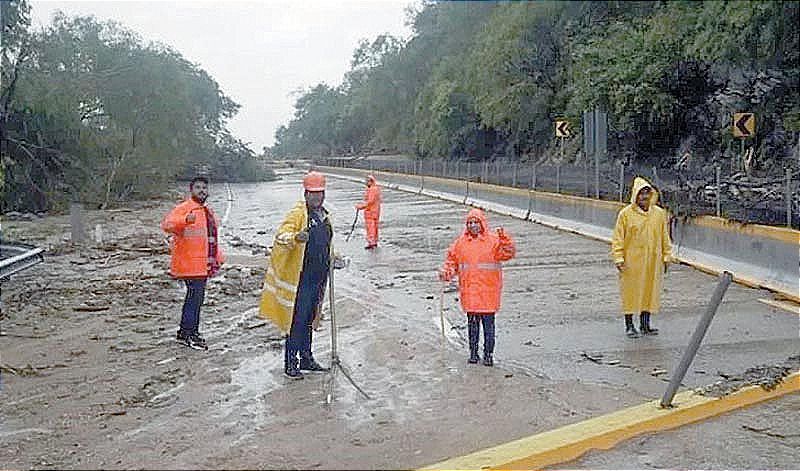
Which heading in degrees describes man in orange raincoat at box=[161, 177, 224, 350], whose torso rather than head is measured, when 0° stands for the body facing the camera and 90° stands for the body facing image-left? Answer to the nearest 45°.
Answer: approximately 315°

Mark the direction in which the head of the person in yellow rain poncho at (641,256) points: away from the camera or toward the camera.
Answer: toward the camera

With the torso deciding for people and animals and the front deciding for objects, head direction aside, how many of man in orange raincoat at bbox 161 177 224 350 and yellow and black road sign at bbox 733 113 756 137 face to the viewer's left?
0

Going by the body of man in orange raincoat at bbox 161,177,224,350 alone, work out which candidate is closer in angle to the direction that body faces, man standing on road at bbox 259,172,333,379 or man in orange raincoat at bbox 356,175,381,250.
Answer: the man standing on road

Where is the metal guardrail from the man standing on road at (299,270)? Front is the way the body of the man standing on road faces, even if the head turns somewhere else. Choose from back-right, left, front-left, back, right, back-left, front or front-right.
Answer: back

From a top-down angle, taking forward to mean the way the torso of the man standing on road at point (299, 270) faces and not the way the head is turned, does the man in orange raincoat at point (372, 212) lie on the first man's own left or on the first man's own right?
on the first man's own left

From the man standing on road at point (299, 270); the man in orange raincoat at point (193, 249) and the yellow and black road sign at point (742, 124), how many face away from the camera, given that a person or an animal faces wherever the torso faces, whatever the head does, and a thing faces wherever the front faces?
0

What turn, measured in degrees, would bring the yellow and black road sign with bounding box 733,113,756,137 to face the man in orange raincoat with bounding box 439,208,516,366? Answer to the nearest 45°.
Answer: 0° — it already faces them

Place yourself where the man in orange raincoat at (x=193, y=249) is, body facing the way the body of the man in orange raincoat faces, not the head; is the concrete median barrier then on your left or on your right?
on your left

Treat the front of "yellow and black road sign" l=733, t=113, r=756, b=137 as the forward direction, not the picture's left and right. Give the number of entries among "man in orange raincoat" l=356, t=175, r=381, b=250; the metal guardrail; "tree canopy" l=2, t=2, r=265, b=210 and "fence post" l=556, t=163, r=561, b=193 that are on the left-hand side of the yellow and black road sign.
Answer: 0

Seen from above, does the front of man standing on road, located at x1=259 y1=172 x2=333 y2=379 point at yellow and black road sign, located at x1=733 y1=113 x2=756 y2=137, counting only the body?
no

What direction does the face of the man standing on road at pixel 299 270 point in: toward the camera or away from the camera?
toward the camera

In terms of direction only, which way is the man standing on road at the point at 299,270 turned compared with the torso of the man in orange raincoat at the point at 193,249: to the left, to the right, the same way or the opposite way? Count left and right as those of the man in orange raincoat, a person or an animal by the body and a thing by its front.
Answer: the same way

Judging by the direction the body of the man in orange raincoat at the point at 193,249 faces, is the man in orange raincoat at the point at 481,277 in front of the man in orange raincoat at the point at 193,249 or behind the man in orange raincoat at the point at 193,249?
in front

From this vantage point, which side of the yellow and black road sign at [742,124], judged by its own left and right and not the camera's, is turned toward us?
front

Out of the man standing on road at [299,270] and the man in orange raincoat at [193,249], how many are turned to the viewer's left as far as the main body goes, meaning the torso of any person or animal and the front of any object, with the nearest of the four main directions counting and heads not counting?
0
